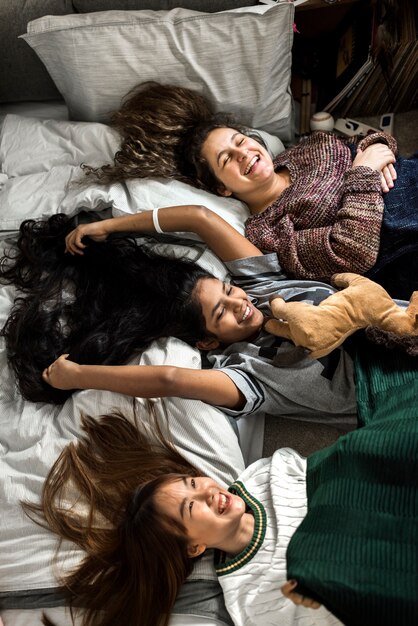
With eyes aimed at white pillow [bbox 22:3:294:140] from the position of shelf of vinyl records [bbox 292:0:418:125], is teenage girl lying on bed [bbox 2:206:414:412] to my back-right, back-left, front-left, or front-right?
front-left

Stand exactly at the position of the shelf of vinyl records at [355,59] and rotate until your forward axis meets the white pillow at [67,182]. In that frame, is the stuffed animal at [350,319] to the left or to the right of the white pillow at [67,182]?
left

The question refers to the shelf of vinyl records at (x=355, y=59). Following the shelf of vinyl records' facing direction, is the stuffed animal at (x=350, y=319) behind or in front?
in front

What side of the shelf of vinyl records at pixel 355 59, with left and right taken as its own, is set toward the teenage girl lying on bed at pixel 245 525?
front

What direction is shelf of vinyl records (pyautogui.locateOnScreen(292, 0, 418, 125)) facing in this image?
toward the camera

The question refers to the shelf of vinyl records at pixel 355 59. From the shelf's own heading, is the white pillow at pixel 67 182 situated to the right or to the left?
on its right
